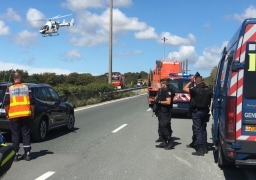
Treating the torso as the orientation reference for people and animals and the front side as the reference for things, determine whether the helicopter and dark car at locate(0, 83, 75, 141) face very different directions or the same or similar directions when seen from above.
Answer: very different directions

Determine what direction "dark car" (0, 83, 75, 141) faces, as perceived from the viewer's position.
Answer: facing away from the viewer and to the right of the viewer

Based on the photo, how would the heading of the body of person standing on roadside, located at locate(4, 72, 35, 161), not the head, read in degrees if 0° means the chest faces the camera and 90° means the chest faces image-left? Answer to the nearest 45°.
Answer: approximately 180°

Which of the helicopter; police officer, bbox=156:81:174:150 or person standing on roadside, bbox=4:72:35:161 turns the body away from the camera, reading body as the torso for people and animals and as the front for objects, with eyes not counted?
the person standing on roadside

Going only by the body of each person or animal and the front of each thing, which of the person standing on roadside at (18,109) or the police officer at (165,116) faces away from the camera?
the person standing on roadside

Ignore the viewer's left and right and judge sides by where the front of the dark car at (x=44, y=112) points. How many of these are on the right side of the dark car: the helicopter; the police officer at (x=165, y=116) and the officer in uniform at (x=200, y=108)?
2

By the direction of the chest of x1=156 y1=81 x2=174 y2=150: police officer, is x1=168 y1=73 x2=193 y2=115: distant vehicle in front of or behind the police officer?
behind

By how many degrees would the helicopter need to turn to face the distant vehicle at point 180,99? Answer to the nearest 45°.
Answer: approximately 45° to its left

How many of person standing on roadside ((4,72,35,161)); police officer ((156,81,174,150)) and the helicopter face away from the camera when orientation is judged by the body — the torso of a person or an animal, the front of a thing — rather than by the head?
1

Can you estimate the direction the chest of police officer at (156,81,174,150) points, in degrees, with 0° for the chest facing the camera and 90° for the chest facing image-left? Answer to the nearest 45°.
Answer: approximately 45°
